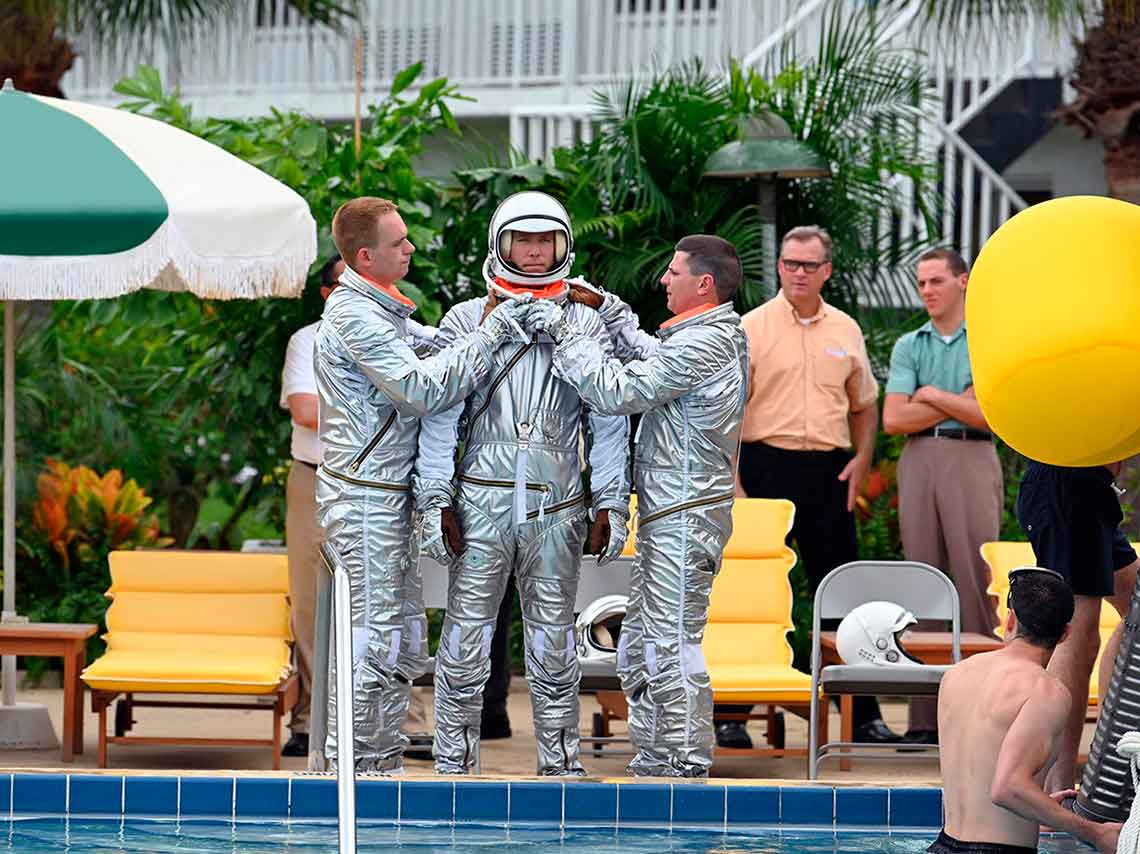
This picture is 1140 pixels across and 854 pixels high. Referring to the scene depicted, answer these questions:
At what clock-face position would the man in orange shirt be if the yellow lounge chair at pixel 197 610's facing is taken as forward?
The man in orange shirt is roughly at 9 o'clock from the yellow lounge chair.

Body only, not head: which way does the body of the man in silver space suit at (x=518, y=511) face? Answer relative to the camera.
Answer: toward the camera

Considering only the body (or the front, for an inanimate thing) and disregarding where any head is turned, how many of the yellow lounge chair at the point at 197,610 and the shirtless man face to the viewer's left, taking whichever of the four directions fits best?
0

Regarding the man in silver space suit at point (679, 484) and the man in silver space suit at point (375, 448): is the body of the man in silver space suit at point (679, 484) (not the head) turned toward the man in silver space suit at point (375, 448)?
yes

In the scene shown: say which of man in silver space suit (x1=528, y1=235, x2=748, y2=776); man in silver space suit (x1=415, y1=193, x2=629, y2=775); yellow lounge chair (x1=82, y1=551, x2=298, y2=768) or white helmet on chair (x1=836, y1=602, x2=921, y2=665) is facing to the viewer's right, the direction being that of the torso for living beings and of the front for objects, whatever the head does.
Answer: the white helmet on chair

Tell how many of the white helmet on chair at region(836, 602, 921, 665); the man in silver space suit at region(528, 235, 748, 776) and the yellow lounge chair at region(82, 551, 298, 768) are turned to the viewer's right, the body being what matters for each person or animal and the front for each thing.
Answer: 1

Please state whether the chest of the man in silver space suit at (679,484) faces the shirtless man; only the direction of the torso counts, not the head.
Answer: no

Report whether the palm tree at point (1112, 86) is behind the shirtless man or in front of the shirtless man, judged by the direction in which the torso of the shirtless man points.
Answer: in front

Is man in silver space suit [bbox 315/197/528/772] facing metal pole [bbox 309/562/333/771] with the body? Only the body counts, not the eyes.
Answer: no

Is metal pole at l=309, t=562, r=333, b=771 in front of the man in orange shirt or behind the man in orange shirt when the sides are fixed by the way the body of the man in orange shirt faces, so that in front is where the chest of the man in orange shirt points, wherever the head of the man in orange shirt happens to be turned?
in front

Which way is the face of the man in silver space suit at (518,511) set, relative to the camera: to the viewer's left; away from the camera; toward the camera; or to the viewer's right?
toward the camera

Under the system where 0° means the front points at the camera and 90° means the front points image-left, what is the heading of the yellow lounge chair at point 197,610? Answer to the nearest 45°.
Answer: approximately 0°

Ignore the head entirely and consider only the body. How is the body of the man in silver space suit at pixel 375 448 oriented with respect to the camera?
to the viewer's right

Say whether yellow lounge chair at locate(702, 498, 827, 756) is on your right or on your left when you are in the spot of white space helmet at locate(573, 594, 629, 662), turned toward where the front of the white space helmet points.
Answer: on your left

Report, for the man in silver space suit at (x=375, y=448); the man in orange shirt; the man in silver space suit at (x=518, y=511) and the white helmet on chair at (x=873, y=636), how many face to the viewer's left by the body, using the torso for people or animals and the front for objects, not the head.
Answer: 0

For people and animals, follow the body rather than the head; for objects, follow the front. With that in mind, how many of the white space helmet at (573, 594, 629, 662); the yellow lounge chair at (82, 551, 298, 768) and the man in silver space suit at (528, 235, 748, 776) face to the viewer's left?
1

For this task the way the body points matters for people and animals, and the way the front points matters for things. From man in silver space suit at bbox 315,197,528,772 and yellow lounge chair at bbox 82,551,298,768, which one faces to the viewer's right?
the man in silver space suit

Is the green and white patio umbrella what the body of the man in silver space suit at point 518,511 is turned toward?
no

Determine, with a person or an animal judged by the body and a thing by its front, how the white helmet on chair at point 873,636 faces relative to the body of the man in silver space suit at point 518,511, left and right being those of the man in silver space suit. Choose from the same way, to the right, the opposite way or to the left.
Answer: to the left

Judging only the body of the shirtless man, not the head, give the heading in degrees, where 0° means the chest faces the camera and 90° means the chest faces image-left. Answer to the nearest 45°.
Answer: approximately 225°
